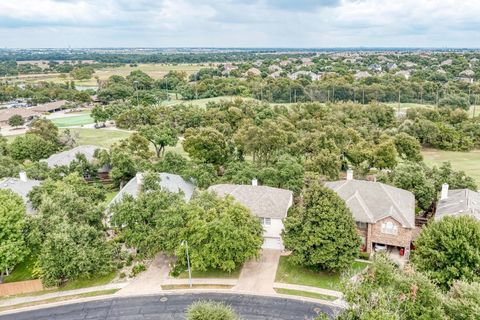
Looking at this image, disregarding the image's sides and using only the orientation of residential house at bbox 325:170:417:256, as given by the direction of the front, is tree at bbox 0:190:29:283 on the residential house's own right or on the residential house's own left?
on the residential house's own right

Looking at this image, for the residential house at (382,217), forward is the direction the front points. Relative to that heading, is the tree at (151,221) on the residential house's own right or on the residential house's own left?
on the residential house's own right

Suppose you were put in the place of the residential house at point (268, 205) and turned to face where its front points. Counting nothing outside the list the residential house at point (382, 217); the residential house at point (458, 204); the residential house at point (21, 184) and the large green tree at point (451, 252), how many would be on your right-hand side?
1

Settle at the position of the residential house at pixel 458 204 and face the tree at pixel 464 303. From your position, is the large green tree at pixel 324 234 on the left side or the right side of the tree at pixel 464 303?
right

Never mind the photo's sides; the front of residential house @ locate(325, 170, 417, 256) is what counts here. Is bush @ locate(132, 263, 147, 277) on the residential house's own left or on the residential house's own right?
on the residential house's own right

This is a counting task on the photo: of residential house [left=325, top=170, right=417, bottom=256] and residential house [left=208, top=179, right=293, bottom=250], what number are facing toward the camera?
2

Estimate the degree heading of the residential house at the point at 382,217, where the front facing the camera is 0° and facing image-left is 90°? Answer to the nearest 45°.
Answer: approximately 0°

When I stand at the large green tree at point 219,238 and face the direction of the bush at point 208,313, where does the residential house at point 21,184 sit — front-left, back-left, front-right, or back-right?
back-right

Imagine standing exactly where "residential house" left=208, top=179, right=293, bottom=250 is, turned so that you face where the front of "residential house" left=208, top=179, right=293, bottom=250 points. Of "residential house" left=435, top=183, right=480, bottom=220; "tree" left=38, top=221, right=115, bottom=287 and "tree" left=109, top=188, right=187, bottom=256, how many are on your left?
1

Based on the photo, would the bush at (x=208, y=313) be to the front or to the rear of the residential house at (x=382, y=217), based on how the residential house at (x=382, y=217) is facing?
to the front

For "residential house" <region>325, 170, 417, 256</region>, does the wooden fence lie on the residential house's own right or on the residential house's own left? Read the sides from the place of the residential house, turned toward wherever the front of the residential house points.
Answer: on the residential house's own right

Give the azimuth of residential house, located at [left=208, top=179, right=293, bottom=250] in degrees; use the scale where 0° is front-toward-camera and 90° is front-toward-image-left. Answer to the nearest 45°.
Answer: approximately 0°
